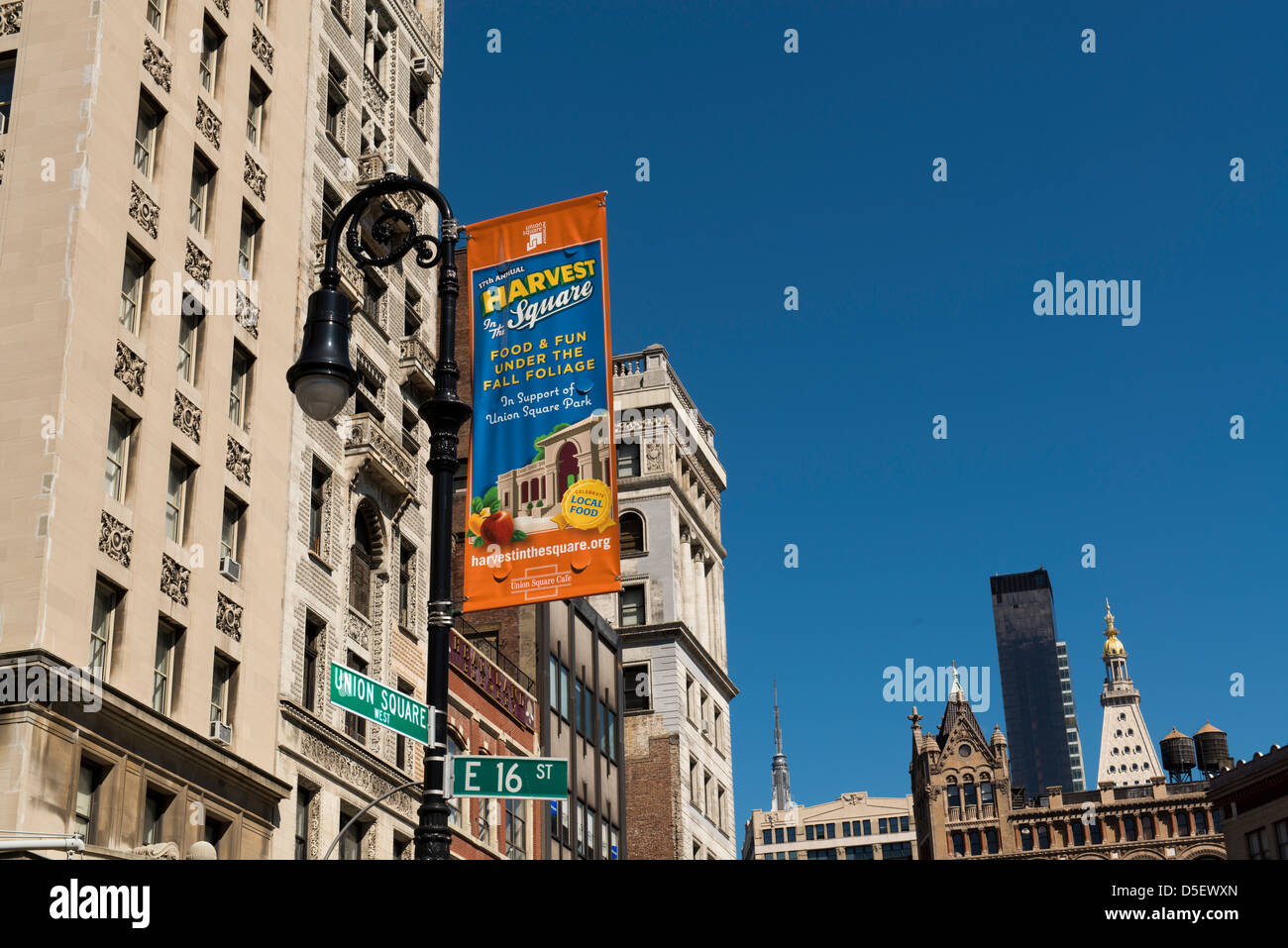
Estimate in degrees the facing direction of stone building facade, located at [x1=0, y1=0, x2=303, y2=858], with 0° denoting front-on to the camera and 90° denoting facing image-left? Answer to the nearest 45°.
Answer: approximately 315°

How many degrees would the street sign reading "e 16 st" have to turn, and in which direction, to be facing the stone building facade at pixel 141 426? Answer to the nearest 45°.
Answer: approximately 135° to its right

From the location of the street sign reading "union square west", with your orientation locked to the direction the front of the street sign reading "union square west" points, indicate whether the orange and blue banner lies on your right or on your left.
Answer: on your left

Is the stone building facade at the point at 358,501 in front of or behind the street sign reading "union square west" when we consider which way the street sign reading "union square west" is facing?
behind
